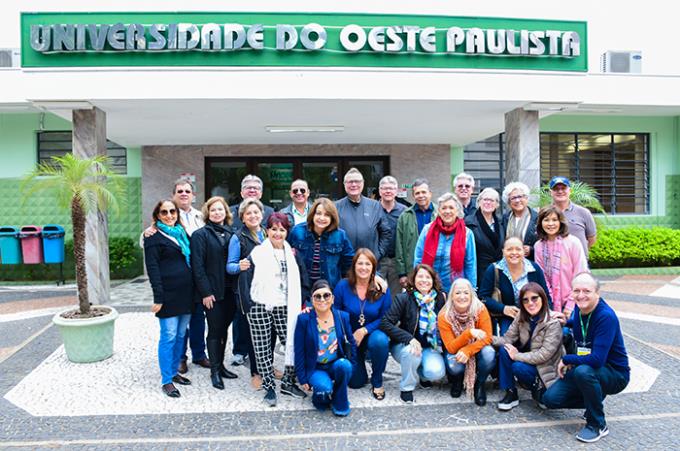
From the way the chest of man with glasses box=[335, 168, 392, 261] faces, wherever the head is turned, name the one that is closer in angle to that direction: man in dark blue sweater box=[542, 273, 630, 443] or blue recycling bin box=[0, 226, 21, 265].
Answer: the man in dark blue sweater

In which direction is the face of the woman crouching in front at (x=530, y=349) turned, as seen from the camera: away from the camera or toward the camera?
toward the camera

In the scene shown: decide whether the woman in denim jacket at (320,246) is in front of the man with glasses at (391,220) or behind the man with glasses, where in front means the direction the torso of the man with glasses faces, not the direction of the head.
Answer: in front

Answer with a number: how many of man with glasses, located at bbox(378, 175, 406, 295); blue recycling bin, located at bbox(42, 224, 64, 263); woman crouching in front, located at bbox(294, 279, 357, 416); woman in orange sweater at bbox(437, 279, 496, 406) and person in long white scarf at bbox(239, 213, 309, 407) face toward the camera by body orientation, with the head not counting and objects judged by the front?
5

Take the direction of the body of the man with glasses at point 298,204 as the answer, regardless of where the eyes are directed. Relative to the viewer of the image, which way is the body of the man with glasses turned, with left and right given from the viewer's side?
facing the viewer

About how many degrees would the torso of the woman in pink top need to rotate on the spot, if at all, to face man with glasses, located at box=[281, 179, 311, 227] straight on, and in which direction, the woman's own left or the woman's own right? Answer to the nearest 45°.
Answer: approximately 45° to the woman's own right

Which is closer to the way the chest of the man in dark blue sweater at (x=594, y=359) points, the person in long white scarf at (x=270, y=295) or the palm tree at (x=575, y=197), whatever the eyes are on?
the person in long white scarf

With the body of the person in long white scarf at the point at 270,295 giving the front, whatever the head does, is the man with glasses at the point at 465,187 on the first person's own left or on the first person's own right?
on the first person's own left

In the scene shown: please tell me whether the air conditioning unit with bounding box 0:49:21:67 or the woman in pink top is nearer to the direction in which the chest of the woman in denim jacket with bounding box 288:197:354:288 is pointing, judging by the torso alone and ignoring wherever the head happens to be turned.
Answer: the woman in pink top

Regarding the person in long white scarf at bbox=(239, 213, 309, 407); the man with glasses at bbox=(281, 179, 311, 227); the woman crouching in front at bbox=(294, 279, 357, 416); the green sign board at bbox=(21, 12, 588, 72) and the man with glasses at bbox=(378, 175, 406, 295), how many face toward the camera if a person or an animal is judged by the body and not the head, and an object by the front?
5

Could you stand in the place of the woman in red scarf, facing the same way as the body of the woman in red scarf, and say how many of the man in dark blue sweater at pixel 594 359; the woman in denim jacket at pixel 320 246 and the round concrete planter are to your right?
2

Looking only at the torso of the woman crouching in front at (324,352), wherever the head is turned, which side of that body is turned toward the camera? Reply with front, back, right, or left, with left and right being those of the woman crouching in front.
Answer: front

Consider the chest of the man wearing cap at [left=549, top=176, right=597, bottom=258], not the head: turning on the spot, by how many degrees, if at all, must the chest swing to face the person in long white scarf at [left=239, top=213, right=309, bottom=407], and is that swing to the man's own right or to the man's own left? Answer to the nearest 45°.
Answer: approximately 45° to the man's own right

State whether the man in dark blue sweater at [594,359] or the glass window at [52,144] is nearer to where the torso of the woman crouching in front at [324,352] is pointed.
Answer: the man in dark blue sweater
